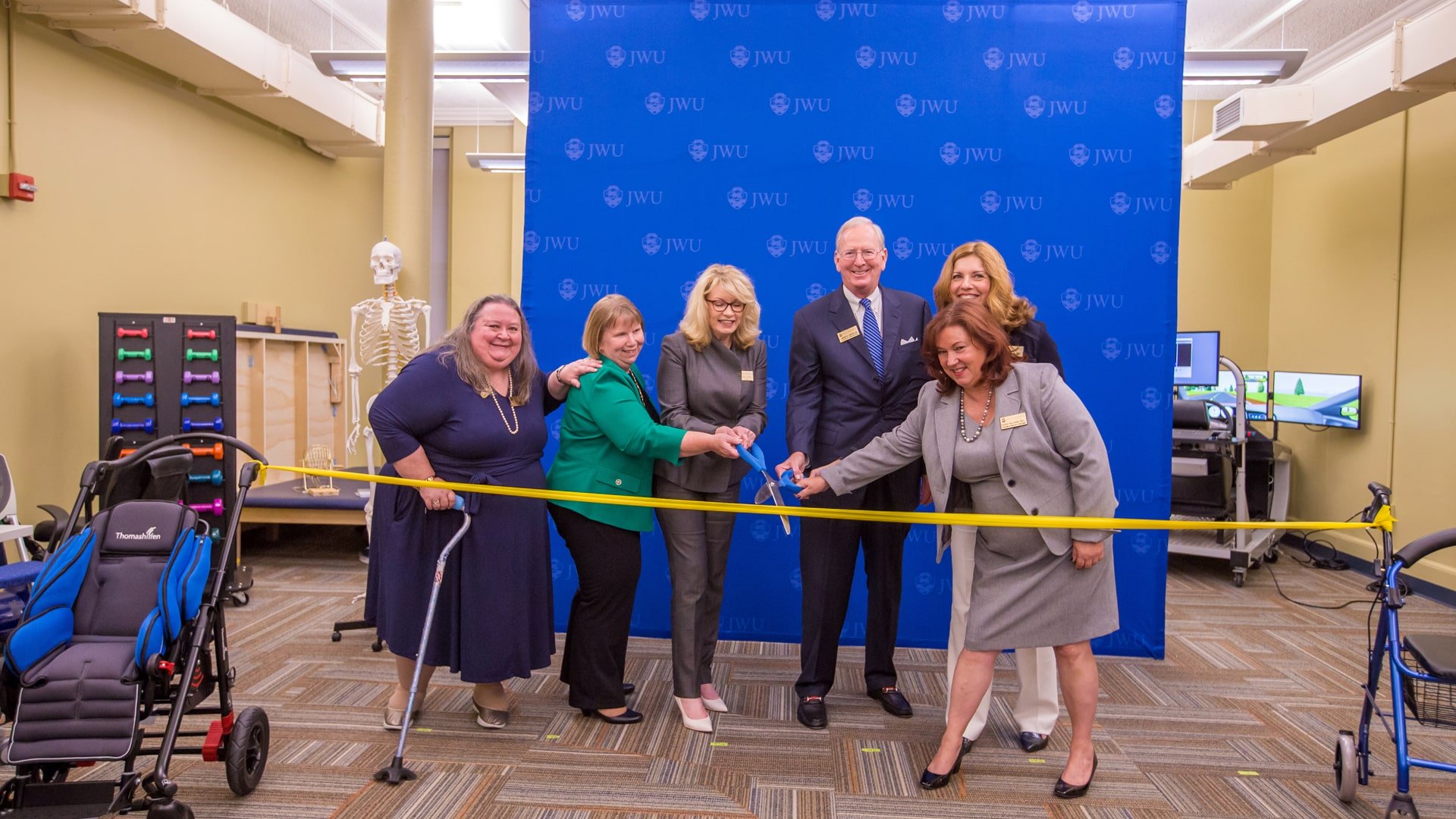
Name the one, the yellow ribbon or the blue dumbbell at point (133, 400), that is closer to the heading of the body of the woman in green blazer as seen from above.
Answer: the yellow ribbon

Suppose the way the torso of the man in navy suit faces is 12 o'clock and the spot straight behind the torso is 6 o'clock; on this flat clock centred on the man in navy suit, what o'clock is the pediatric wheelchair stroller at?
The pediatric wheelchair stroller is roughly at 2 o'clock from the man in navy suit.

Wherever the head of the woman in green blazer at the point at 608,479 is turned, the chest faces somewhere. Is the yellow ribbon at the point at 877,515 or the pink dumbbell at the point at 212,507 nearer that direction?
the yellow ribbon

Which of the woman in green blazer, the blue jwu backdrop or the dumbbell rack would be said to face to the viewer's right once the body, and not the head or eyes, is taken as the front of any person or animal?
the woman in green blazer

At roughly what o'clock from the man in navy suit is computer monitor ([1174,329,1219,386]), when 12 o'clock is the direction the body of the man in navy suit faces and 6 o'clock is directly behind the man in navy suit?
The computer monitor is roughly at 7 o'clock from the man in navy suit.

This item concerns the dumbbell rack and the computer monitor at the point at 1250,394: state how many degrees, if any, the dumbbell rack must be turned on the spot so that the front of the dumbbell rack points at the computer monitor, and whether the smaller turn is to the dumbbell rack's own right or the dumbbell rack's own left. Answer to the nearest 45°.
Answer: approximately 90° to the dumbbell rack's own left

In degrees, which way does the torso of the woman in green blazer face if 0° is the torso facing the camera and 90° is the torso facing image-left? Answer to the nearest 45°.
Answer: approximately 270°

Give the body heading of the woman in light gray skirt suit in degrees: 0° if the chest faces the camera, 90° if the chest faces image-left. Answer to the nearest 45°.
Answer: approximately 45°

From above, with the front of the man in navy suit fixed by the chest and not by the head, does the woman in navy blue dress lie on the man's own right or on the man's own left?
on the man's own right
